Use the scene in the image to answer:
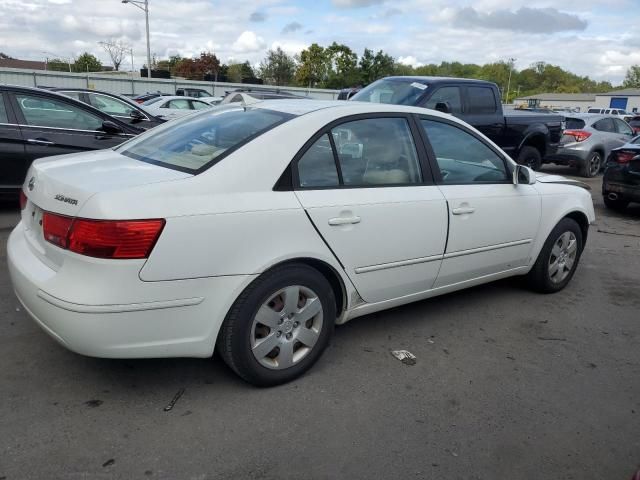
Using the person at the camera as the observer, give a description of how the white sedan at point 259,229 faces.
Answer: facing away from the viewer and to the right of the viewer

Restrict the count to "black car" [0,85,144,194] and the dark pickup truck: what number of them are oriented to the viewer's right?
1

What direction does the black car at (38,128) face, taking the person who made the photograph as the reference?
facing to the right of the viewer

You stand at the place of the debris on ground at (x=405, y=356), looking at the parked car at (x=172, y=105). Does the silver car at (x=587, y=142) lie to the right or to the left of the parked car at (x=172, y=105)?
right

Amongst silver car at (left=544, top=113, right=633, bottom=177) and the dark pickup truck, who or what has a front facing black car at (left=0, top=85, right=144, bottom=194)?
the dark pickup truck

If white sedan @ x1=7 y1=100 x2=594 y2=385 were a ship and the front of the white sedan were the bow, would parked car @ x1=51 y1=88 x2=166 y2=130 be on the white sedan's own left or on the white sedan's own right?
on the white sedan's own left

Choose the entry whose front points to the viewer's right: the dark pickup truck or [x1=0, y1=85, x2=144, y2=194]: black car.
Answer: the black car

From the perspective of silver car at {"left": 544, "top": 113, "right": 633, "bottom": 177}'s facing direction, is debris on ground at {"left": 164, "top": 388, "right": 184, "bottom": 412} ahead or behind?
behind

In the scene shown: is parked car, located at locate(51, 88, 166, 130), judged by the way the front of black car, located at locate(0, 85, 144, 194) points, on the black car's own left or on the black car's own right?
on the black car's own left

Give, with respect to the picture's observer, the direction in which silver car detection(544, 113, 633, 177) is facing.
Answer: facing away from the viewer and to the right of the viewer

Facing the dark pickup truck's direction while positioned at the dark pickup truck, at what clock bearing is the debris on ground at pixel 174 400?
The debris on ground is roughly at 11 o'clock from the dark pickup truck.

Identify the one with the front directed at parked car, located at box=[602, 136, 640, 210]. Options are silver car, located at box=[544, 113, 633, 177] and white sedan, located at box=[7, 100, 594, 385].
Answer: the white sedan

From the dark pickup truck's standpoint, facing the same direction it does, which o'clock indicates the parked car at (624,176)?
The parked car is roughly at 8 o'clock from the dark pickup truck.
